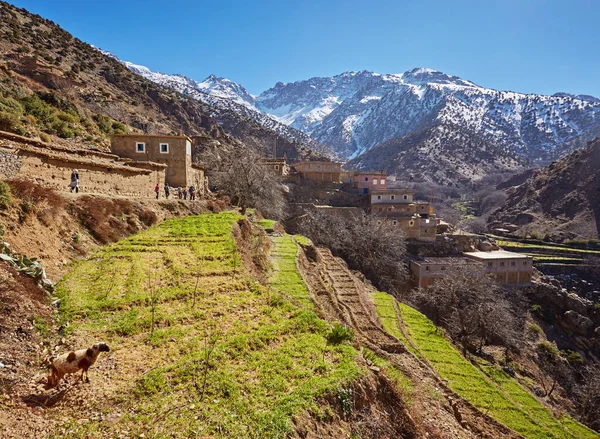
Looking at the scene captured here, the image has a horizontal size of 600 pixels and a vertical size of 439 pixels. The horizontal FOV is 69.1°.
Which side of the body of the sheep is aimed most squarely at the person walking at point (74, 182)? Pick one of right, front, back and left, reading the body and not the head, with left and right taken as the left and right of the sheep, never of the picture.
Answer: left

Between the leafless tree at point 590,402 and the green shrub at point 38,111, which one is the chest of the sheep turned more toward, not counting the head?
the leafless tree

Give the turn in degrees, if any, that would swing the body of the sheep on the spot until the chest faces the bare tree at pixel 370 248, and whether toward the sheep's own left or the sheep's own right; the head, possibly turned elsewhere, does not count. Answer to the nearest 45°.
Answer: approximately 45° to the sheep's own left

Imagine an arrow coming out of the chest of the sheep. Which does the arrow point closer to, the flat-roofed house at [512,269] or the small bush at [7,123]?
the flat-roofed house

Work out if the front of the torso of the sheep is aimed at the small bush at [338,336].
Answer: yes

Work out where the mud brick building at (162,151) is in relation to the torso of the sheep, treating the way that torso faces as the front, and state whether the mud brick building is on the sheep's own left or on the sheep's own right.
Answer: on the sheep's own left

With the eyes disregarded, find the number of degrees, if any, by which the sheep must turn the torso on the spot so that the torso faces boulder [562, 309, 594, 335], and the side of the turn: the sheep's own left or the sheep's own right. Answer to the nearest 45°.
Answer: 0° — it already faces it

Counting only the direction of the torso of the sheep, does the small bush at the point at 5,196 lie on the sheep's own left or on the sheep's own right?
on the sheep's own left

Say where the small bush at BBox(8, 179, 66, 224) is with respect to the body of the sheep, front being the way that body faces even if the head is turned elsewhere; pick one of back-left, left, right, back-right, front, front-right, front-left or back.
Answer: left

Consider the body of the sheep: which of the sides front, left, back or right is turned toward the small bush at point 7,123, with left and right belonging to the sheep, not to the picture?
left

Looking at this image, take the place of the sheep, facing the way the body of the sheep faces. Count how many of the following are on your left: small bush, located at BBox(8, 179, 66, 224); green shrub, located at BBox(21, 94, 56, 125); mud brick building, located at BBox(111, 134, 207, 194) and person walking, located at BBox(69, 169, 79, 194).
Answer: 4

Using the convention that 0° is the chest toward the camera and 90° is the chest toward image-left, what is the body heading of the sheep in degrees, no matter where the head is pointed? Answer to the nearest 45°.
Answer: approximately 270°
